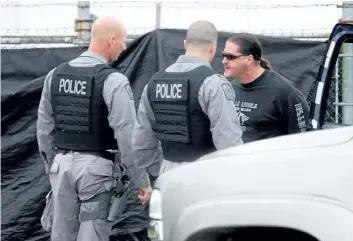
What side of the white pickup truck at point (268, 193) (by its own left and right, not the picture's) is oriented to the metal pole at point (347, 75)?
right

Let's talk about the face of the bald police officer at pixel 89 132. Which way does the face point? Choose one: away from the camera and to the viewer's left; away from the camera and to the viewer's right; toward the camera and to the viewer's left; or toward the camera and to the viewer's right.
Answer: away from the camera and to the viewer's right

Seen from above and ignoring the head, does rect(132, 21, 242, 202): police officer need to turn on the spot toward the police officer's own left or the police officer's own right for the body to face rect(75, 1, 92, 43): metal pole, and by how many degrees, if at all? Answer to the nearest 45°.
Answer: approximately 90° to the police officer's own left

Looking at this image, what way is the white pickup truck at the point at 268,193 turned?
to the viewer's left

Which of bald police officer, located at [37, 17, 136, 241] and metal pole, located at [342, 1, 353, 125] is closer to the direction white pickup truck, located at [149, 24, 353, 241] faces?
the bald police officer

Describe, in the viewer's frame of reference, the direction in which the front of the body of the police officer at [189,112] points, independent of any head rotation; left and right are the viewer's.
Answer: facing away from the viewer and to the right of the viewer

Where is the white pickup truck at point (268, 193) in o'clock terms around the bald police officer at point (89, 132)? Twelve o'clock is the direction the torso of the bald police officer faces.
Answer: The white pickup truck is roughly at 4 o'clock from the bald police officer.

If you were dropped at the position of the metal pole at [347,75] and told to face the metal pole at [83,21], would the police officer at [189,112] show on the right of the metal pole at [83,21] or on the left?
left

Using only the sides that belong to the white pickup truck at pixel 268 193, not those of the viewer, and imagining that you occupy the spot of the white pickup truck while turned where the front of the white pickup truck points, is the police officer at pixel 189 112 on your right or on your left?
on your right

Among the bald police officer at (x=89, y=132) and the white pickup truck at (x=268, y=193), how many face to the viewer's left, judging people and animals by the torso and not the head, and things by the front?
1

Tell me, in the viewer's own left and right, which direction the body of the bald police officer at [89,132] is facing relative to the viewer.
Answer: facing away from the viewer and to the right of the viewer

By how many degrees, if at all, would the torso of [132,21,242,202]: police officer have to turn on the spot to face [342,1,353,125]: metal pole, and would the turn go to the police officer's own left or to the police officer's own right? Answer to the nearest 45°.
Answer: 0° — they already face it

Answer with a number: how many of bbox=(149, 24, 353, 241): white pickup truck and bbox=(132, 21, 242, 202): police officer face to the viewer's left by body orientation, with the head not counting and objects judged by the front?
1

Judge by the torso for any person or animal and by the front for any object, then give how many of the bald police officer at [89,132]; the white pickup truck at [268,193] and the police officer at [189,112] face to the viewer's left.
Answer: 1

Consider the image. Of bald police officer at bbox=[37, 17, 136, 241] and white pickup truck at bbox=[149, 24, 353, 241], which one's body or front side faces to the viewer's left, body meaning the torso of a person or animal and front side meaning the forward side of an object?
the white pickup truck
